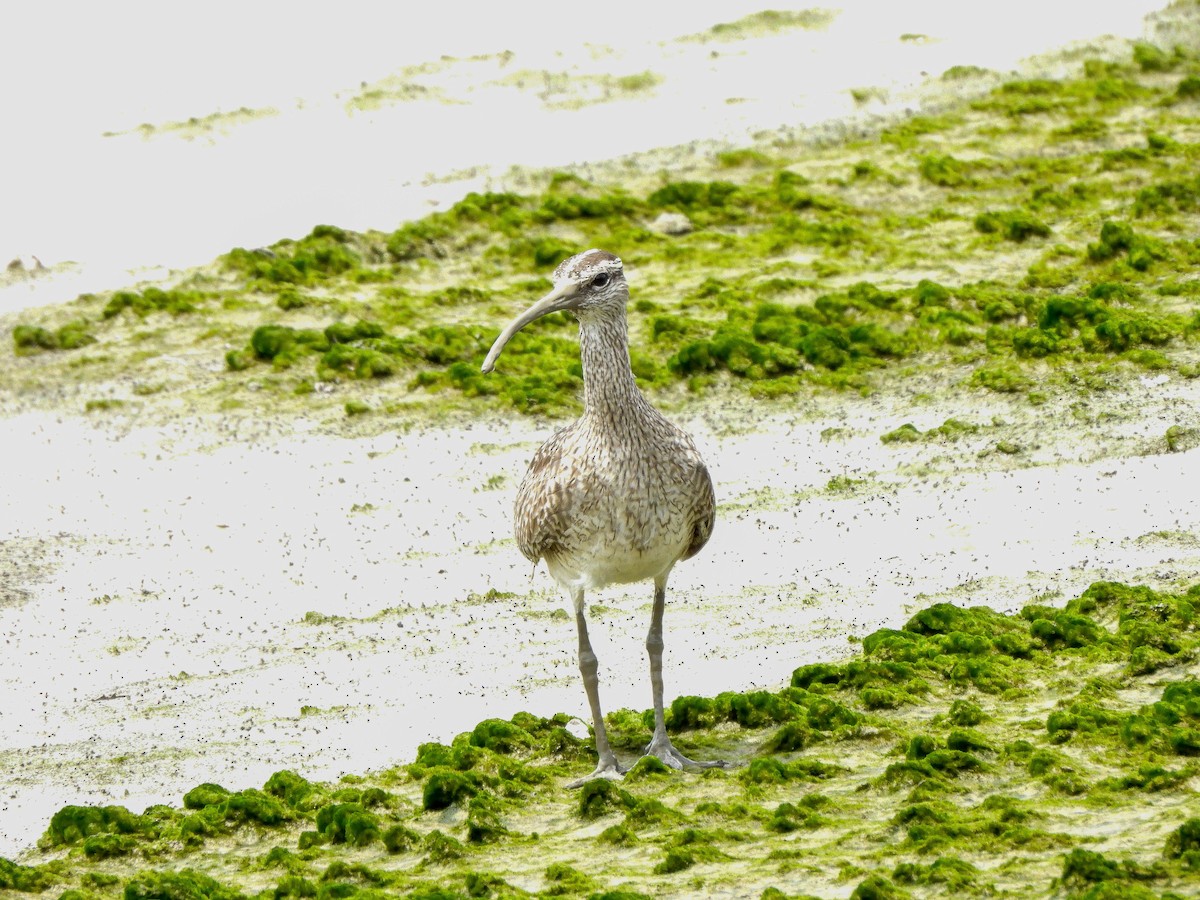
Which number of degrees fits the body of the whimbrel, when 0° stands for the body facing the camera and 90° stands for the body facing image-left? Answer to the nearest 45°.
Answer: approximately 0°
